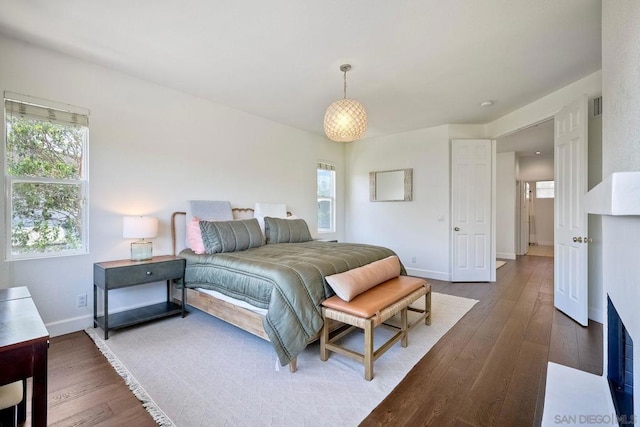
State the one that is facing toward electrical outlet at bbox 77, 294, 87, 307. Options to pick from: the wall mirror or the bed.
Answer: the wall mirror

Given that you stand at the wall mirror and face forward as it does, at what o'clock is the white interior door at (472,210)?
The white interior door is roughly at 8 o'clock from the wall mirror.

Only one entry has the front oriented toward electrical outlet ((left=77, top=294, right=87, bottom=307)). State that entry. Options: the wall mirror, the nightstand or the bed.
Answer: the wall mirror

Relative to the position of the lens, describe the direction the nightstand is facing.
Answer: facing the viewer and to the right of the viewer

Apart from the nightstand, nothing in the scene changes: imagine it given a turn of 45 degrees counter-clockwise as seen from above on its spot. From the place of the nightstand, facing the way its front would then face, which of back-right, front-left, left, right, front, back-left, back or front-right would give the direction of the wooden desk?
right

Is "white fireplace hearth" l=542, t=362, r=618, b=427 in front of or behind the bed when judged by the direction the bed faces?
in front

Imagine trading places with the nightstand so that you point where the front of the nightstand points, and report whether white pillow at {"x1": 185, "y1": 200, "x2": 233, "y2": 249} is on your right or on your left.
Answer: on your left

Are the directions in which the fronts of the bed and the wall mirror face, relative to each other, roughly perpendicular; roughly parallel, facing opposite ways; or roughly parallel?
roughly perpendicular

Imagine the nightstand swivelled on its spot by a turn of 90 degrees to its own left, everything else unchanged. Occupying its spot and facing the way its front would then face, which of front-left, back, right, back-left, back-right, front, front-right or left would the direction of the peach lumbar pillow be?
right

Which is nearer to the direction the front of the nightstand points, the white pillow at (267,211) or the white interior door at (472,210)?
the white interior door

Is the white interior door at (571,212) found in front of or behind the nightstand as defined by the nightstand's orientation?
in front

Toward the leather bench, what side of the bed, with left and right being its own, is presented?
front

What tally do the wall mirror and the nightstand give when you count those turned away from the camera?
0

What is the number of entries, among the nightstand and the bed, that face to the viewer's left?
0

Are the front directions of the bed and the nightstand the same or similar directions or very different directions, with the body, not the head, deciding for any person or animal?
same or similar directions

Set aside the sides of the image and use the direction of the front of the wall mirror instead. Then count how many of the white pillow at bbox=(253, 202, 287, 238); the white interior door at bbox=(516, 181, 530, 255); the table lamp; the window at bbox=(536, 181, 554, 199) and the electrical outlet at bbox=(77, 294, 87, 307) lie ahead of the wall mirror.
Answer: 3

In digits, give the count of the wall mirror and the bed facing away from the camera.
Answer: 0
